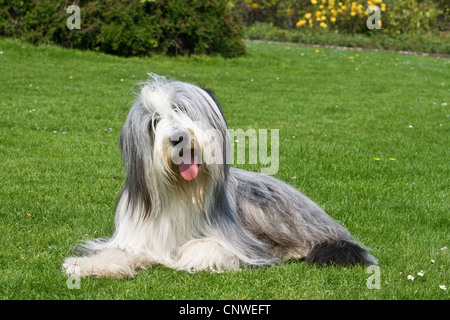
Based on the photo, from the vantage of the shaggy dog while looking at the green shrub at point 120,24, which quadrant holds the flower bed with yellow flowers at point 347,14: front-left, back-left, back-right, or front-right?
front-right

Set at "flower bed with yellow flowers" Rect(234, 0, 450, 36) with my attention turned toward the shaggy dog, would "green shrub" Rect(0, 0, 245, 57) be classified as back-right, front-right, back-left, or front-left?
front-right

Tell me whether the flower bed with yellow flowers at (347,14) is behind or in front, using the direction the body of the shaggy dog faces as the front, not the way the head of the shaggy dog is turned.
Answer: behind

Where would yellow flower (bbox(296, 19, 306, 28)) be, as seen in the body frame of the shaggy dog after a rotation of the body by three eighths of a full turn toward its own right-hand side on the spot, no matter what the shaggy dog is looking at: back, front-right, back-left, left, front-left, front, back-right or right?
front

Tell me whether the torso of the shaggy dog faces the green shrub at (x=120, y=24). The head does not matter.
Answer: no

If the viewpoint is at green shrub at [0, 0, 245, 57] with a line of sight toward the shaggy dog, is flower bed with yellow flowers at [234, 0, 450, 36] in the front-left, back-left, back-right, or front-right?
back-left

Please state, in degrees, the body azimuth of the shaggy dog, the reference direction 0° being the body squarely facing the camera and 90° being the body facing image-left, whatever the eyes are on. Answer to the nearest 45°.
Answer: approximately 45°
